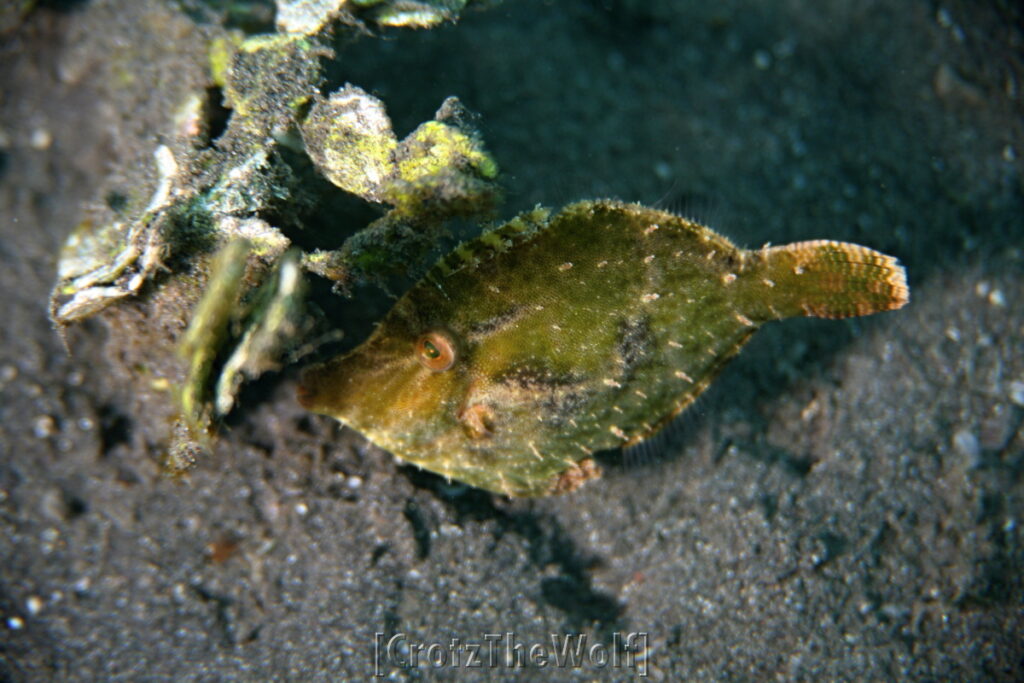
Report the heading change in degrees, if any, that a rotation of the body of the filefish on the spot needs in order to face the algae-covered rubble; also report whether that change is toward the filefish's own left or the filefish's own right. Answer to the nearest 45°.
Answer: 0° — it already faces it

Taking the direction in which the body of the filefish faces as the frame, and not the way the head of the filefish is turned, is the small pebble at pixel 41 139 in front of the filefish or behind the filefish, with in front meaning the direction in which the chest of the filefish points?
in front

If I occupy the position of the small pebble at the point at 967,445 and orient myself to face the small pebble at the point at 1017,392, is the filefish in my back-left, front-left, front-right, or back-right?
back-left

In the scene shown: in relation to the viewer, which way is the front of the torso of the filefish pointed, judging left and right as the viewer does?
facing to the left of the viewer

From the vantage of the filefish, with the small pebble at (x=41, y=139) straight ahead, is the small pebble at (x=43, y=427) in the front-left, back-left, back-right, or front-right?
front-left

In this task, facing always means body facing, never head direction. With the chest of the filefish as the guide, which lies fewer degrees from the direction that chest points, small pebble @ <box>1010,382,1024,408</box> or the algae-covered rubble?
the algae-covered rubble

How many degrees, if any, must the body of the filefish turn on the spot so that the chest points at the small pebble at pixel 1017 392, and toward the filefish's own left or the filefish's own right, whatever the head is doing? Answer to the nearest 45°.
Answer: approximately 135° to the filefish's own right
